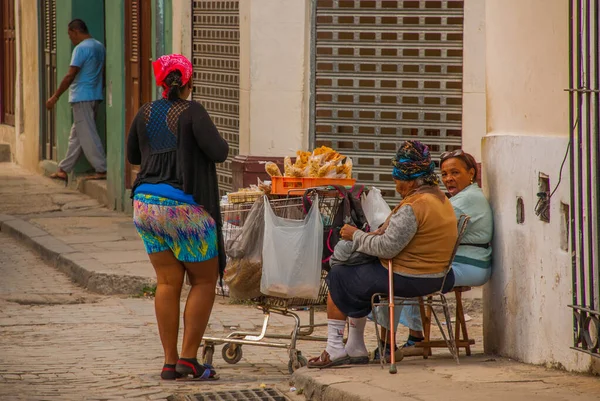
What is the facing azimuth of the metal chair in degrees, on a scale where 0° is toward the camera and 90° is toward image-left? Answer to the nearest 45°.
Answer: approximately 90°

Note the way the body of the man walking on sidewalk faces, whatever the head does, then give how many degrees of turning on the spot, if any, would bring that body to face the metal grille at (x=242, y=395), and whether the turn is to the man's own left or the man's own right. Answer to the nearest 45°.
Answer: approximately 90° to the man's own left

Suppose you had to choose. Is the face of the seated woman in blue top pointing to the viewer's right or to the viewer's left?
to the viewer's left

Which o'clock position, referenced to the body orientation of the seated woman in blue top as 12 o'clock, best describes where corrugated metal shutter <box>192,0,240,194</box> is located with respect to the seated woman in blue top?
The corrugated metal shutter is roughly at 2 o'clock from the seated woman in blue top.

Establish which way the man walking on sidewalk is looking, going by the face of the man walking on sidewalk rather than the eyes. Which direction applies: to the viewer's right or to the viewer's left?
to the viewer's left

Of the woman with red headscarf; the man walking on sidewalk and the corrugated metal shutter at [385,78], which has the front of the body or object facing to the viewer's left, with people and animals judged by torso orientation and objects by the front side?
the man walking on sidewalk

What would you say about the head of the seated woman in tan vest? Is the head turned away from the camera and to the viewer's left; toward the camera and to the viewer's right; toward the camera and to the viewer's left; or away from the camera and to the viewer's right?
away from the camera and to the viewer's left

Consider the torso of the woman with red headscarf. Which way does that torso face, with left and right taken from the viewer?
facing away from the viewer and to the right of the viewer
